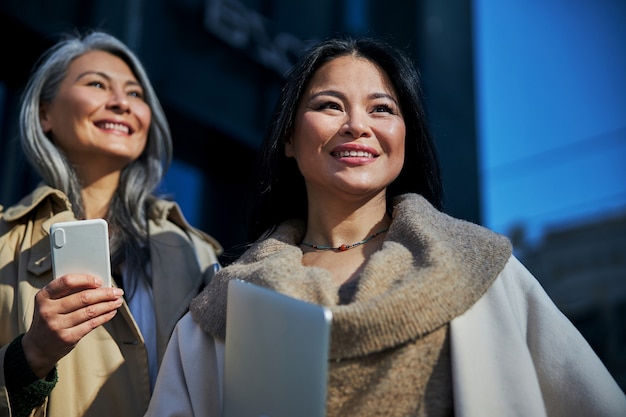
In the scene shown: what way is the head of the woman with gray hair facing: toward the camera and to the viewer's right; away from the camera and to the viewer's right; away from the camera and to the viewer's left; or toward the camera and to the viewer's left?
toward the camera and to the viewer's right

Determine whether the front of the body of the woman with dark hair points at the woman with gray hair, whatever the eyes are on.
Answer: no

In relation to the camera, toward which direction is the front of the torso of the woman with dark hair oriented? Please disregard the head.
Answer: toward the camera
